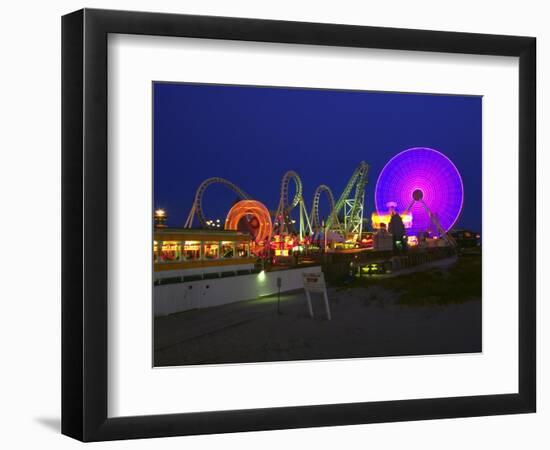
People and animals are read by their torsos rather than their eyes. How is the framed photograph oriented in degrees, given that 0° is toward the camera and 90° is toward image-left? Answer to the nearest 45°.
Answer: approximately 315°
